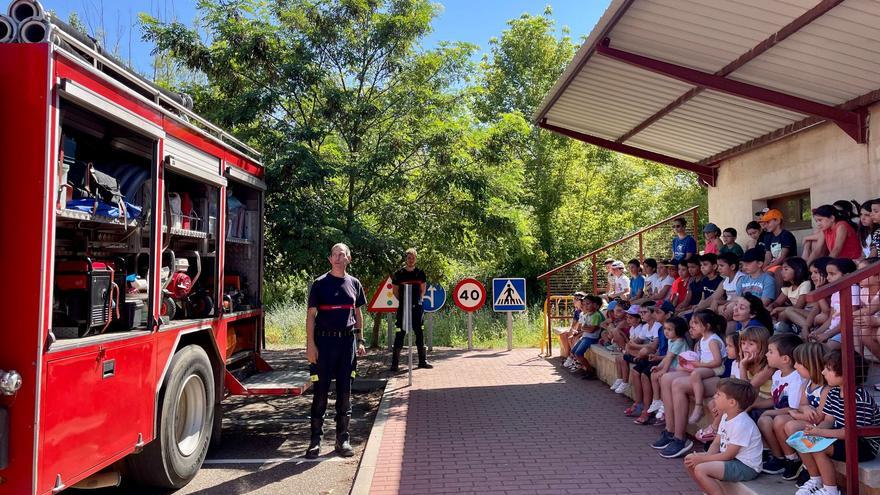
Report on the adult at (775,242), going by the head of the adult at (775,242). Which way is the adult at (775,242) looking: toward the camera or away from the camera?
toward the camera

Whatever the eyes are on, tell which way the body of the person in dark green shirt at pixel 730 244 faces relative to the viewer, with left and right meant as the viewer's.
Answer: facing the viewer and to the left of the viewer

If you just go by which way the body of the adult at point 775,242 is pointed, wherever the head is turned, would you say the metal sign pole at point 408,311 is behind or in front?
in front

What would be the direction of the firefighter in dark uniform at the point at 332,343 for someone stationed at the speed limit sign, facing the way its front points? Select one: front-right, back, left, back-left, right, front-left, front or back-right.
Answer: front

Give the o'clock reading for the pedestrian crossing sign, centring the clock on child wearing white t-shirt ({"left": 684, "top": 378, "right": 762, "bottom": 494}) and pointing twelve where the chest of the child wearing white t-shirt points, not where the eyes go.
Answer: The pedestrian crossing sign is roughly at 2 o'clock from the child wearing white t-shirt.

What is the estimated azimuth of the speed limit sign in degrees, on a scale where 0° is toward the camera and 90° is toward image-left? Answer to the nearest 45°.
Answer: approximately 0°

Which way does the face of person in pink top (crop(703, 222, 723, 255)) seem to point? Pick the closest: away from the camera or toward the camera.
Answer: toward the camera

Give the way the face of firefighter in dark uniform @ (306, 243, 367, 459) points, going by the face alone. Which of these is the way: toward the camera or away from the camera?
toward the camera

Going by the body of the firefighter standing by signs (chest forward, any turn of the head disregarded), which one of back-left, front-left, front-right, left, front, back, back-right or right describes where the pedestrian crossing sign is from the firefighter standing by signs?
back-left

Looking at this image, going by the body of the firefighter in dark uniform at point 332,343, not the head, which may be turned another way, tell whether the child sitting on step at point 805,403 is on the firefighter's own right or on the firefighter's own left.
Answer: on the firefighter's own left

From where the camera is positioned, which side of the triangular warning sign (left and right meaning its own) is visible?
front

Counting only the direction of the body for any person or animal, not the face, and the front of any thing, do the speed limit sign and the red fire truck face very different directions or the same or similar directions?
very different directions

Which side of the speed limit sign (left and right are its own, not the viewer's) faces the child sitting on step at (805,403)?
front

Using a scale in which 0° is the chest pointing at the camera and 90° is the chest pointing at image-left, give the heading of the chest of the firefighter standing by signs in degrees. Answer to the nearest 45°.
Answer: approximately 0°
